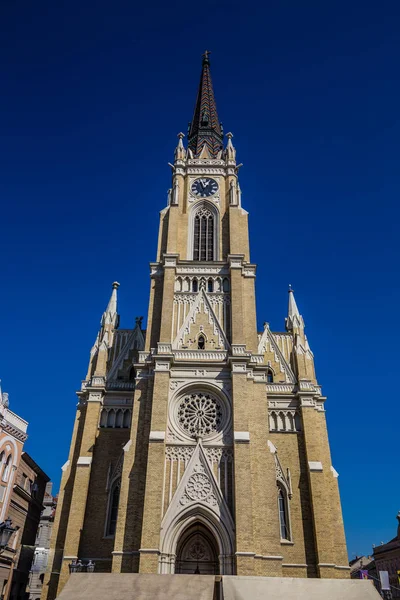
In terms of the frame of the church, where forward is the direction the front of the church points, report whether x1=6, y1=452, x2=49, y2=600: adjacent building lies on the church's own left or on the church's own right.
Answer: on the church's own right

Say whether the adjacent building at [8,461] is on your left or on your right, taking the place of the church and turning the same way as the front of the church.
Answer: on your right

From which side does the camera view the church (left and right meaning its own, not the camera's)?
front
